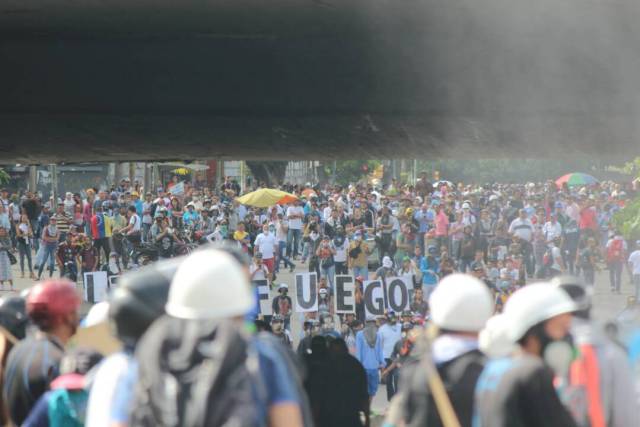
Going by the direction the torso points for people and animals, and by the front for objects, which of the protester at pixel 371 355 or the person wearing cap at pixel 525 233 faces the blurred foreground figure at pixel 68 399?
the person wearing cap

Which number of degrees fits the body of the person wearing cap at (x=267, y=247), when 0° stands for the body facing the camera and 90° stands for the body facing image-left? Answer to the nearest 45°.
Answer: approximately 0°

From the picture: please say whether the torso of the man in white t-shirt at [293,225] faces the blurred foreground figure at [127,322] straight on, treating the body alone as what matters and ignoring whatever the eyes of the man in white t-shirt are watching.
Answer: yes

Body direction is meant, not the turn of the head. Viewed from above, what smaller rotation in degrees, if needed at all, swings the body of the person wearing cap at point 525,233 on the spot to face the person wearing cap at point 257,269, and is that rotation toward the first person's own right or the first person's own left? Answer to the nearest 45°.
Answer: approximately 45° to the first person's own right

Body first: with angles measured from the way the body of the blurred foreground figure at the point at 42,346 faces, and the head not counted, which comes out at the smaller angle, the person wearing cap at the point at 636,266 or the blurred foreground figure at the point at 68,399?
the person wearing cap

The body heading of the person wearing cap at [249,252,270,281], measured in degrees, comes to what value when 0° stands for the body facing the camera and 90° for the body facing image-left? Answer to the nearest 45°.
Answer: approximately 0°

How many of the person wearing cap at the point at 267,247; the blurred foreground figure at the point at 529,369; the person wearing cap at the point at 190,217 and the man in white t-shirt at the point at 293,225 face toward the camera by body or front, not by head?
3
